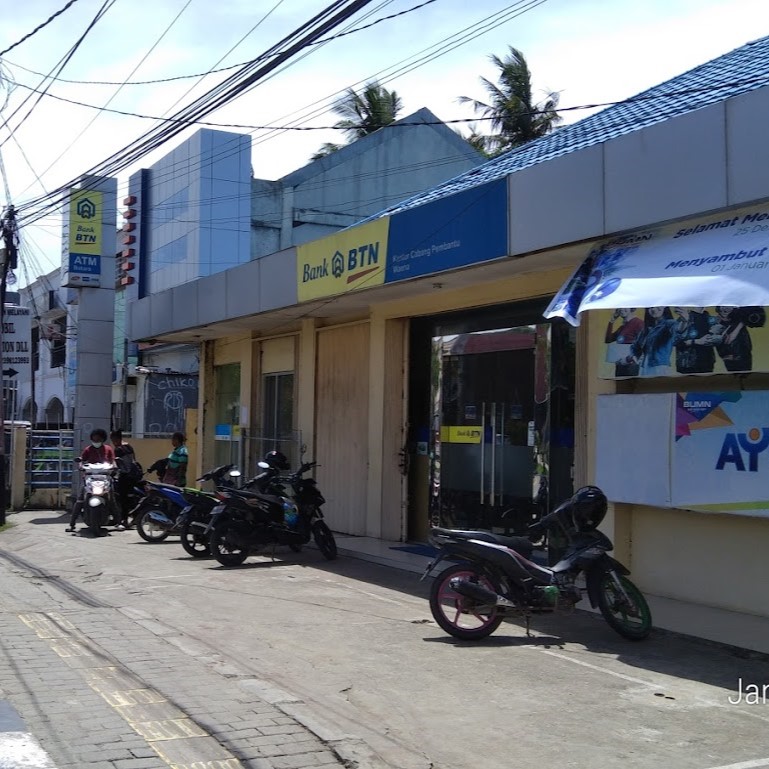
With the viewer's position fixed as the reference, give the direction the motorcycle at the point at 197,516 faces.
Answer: facing away from the viewer and to the right of the viewer

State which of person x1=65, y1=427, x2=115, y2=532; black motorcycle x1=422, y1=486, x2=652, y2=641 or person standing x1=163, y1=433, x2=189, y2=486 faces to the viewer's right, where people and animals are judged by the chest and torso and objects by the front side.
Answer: the black motorcycle

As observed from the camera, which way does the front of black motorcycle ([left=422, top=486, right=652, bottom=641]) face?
facing to the right of the viewer

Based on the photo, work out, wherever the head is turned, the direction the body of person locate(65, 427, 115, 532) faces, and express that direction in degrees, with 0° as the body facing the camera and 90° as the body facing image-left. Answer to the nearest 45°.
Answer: approximately 0°

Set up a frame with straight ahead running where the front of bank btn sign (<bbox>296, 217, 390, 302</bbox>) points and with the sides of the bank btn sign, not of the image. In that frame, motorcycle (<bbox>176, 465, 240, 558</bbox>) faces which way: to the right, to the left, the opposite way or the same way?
the opposite way

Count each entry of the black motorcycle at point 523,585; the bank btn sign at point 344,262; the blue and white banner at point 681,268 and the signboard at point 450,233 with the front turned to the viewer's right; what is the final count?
1

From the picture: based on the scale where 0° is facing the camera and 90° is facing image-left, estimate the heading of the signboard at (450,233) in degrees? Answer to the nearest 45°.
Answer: approximately 45°

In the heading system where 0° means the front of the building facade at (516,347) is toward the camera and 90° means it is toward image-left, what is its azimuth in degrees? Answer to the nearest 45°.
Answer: approximately 45°

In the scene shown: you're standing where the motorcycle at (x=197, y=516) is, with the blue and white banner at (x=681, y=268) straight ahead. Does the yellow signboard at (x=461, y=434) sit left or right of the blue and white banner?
left

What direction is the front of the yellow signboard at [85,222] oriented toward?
toward the camera

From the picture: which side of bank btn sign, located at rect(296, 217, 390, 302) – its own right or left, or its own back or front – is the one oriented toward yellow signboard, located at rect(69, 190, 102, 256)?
right

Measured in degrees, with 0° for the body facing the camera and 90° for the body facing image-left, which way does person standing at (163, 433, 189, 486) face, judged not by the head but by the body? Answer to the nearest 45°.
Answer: approximately 90°
